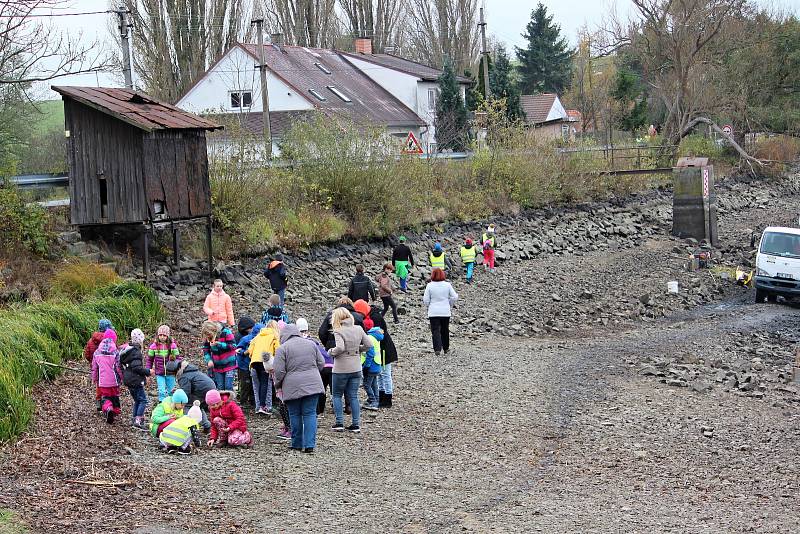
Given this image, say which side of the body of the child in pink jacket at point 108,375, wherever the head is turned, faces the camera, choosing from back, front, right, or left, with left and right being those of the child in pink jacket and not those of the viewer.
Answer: back

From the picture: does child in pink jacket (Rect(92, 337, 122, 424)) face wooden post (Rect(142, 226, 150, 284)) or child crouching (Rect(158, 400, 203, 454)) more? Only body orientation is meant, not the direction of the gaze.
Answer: the wooden post

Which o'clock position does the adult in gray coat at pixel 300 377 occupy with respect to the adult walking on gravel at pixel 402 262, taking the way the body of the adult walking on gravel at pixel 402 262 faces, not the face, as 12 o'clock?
the adult in gray coat at pixel 300 377 is roughly at 6 o'clock from the adult walking on gravel at pixel 402 262.

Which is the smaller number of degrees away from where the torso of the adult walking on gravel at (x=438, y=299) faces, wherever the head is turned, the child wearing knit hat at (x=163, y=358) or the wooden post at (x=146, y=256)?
the wooden post

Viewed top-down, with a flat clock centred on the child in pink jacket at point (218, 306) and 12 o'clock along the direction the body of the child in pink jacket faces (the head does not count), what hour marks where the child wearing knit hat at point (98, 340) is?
The child wearing knit hat is roughly at 1 o'clock from the child in pink jacket.

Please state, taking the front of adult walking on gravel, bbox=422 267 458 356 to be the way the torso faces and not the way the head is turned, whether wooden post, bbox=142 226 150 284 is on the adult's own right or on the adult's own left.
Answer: on the adult's own left

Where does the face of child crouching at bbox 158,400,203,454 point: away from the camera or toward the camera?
away from the camera

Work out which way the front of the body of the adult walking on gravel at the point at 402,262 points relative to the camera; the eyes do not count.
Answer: away from the camera

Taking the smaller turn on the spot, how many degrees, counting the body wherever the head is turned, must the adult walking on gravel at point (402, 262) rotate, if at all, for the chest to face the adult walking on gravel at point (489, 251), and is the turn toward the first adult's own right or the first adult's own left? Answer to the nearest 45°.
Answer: approximately 45° to the first adult's own right
